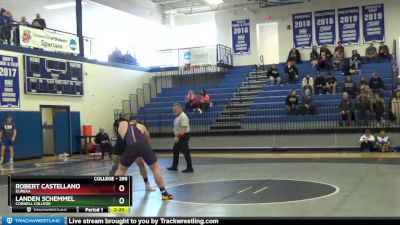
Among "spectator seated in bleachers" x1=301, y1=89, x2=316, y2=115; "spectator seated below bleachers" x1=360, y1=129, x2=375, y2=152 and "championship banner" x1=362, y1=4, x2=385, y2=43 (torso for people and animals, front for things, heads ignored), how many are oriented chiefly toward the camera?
3

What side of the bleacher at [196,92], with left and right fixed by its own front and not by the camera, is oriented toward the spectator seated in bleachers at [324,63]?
left

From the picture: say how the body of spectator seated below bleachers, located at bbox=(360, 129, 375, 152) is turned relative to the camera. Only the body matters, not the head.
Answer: toward the camera

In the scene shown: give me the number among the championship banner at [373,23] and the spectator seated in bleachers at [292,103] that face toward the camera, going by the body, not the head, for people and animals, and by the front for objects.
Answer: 2

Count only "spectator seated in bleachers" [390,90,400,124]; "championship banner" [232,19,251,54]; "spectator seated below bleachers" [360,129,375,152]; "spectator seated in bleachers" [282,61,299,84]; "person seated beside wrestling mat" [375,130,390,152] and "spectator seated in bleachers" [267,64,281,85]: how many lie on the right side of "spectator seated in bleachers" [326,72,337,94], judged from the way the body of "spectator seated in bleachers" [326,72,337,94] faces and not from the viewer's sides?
3

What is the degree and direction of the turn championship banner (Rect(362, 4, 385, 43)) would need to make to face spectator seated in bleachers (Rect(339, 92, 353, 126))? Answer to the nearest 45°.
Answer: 0° — it already faces them

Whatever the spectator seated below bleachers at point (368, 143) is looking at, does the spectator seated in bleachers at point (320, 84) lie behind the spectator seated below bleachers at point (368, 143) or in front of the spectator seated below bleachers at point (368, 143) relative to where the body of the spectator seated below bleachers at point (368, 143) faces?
behind

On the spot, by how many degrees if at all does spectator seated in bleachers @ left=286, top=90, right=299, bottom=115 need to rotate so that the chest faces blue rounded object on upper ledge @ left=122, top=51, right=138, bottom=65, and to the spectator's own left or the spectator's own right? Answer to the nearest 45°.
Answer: approximately 135° to the spectator's own right

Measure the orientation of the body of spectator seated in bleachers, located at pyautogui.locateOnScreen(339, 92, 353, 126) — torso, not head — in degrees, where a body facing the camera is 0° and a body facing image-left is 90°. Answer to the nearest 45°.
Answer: approximately 0°

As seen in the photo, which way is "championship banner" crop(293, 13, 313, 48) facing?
toward the camera

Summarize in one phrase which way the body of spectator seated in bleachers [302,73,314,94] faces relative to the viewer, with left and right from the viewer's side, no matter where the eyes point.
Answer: facing the viewer

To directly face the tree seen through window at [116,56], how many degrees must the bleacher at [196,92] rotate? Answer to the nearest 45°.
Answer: approximately 90° to its right

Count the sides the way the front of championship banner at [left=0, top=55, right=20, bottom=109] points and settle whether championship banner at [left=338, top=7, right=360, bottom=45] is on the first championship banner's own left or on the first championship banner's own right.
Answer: on the first championship banner's own left

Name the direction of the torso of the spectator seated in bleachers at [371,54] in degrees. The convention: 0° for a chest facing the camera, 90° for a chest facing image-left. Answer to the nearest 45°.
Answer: approximately 0°

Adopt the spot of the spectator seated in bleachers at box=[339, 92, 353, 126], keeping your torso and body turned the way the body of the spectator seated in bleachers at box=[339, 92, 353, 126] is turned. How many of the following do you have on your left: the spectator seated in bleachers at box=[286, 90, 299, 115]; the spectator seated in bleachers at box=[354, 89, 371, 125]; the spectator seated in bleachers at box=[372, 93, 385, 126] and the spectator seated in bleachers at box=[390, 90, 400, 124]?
3
